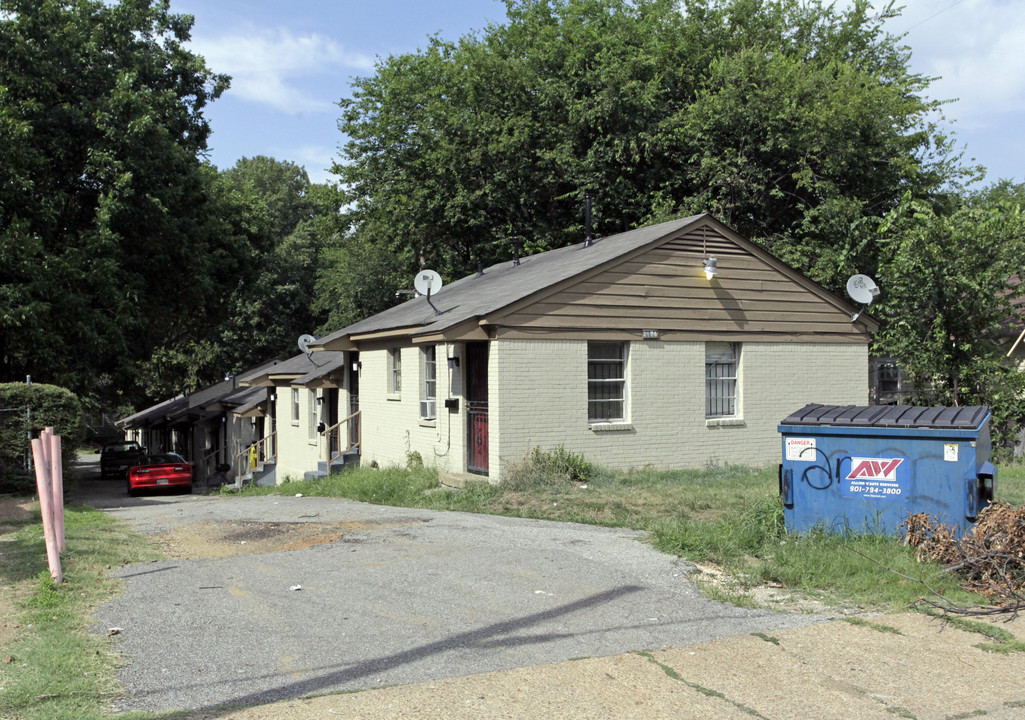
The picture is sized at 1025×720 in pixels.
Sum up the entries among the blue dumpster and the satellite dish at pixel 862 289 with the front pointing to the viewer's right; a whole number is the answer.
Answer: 0

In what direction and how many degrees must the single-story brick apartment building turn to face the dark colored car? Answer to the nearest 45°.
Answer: approximately 90° to its right

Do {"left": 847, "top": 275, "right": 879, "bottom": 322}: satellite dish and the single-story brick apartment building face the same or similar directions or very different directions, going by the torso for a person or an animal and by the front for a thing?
same or similar directions

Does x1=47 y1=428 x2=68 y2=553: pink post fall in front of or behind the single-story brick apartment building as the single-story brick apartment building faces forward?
in front

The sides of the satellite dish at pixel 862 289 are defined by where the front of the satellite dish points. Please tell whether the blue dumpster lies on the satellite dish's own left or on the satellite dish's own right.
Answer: on the satellite dish's own right

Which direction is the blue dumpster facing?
toward the camera

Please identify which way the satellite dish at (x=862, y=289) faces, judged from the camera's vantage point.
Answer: facing the viewer and to the right of the viewer

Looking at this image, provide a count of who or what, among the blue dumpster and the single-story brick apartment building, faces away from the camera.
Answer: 0

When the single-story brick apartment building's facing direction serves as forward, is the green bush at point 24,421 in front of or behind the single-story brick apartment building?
in front
